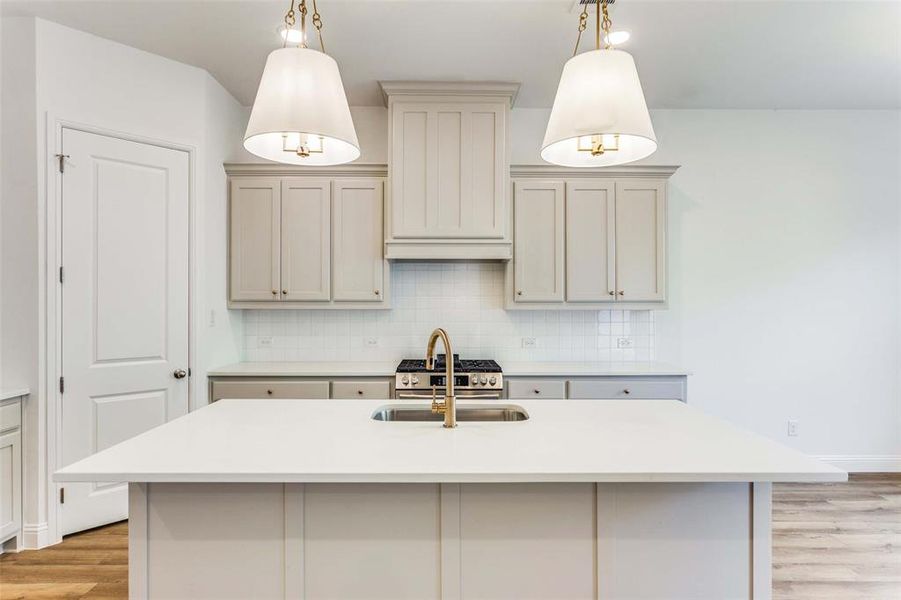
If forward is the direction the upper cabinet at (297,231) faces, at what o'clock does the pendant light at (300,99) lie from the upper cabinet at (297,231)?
The pendant light is roughly at 12 o'clock from the upper cabinet.

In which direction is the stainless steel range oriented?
toward the camera

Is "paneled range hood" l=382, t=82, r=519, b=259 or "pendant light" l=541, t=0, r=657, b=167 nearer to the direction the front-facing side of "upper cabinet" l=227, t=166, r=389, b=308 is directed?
the pendant light

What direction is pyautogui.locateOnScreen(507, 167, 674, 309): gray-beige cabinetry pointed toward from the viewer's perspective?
toward the camera

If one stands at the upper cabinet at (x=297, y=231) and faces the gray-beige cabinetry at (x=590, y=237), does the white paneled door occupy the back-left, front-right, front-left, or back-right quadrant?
back-right
